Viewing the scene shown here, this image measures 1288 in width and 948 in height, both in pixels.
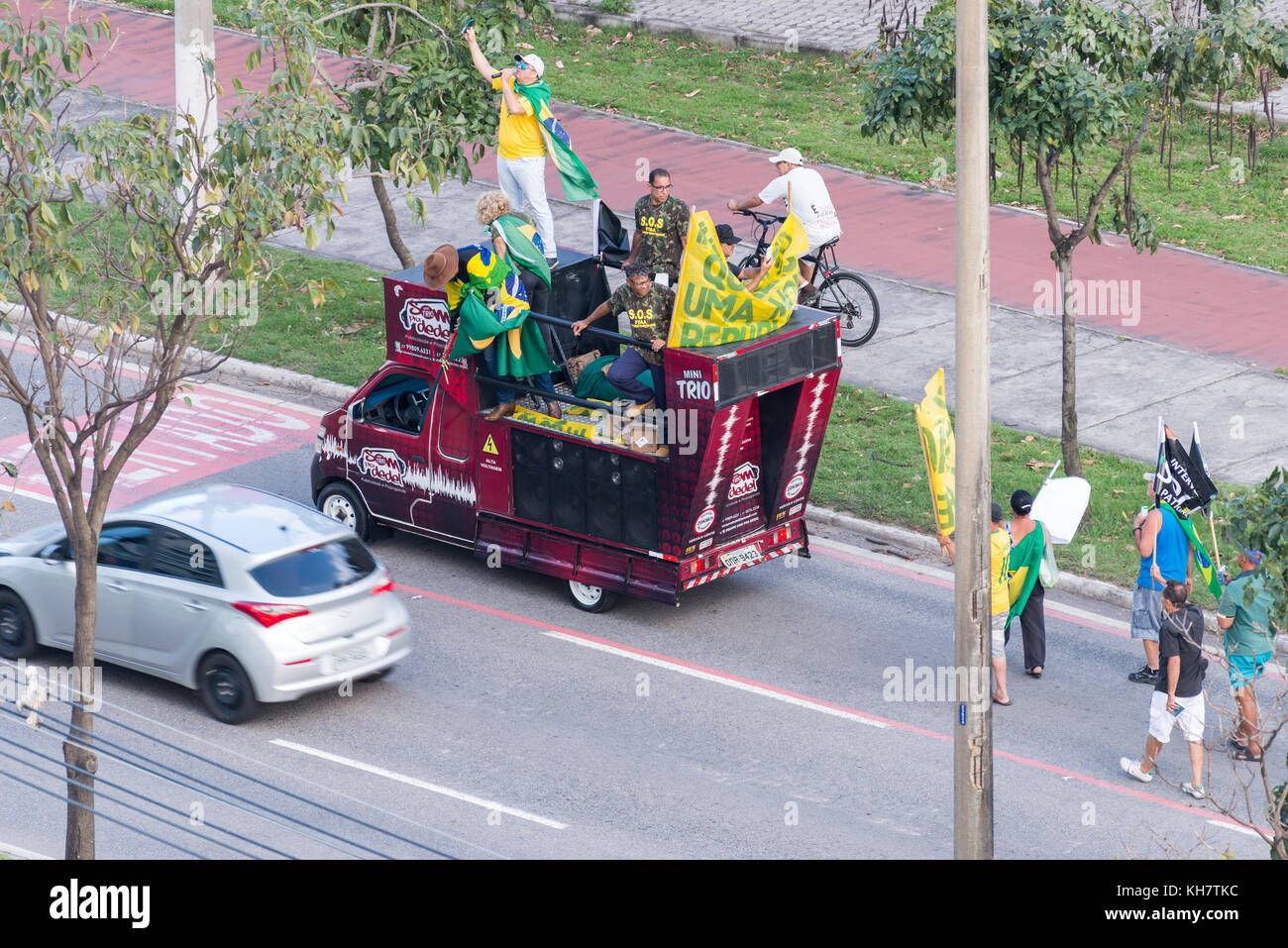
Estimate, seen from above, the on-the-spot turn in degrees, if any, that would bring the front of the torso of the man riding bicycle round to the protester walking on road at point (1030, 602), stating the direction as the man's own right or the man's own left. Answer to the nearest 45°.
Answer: approximately 135° to the man's own left

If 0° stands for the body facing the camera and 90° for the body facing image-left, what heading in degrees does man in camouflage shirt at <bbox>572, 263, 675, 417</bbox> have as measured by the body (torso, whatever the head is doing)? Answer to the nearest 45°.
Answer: approximately 45°

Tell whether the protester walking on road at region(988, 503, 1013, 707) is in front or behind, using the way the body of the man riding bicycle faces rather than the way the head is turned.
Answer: behind

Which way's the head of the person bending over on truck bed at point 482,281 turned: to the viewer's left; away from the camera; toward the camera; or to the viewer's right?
to the viewer's left

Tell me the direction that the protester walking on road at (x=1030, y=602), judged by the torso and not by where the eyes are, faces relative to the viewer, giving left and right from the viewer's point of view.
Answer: facing away from the viewer and to the left of the viewer

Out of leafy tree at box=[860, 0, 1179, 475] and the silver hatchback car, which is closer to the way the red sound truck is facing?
the silver hatchback car
